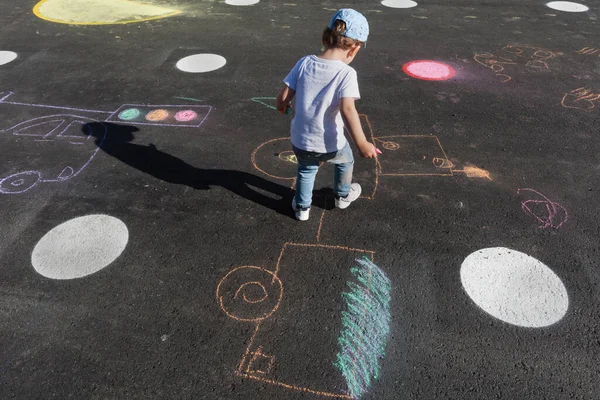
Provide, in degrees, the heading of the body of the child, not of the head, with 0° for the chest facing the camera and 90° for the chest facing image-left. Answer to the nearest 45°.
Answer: approximately 225°

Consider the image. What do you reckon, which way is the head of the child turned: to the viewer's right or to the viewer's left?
to the viewer's right
